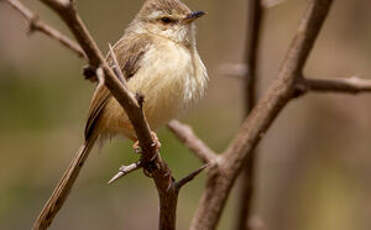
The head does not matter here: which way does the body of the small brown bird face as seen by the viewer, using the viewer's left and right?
facing the viewer and to the right of the viewer
